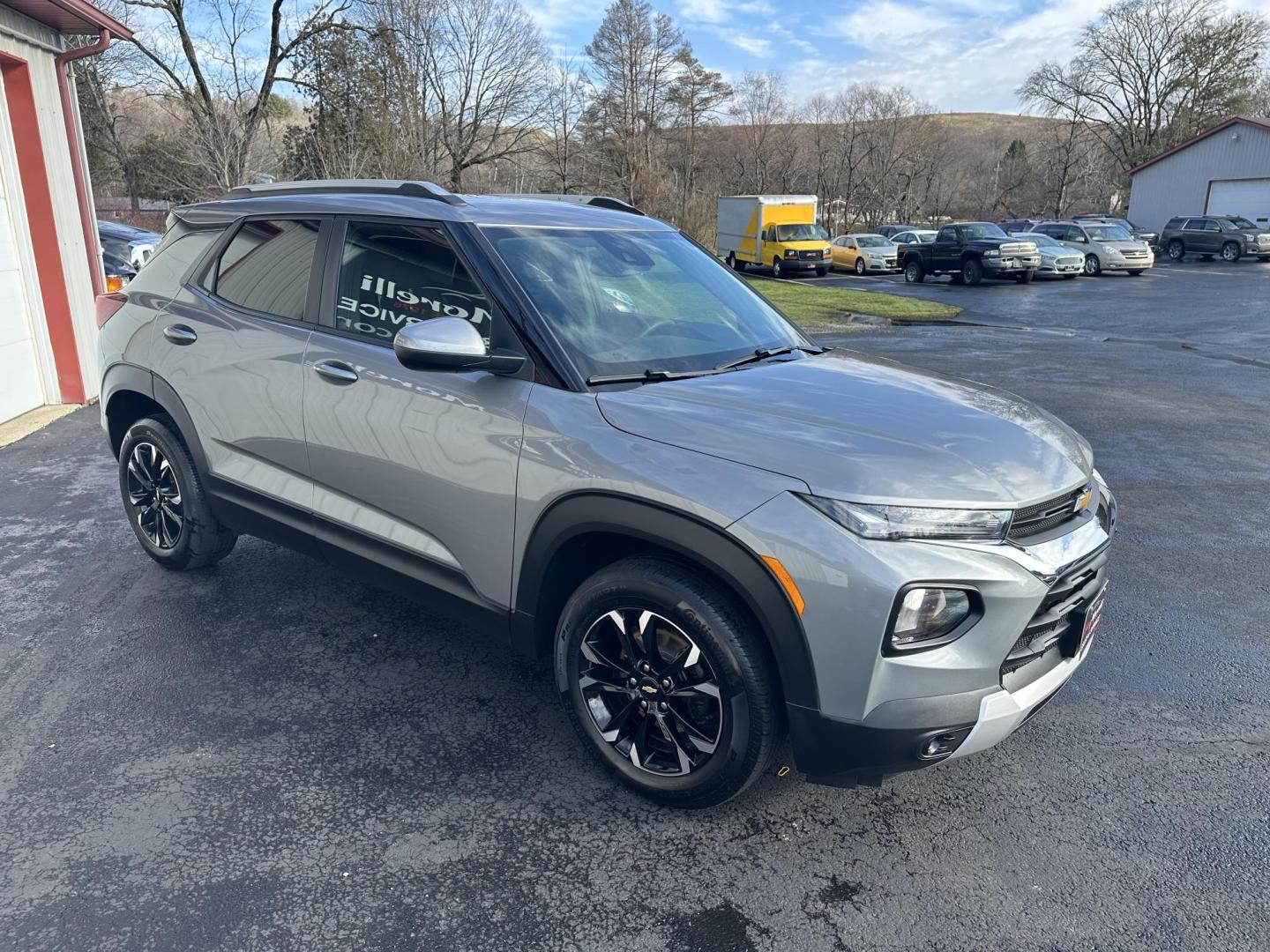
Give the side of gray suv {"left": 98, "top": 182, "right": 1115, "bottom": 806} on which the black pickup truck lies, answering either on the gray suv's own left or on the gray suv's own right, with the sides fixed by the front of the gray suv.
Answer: on the gray suv's own left

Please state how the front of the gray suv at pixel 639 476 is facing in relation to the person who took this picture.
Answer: facing the viewer and to the right of the viewer

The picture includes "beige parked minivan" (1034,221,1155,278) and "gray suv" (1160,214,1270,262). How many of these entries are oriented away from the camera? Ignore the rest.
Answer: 0

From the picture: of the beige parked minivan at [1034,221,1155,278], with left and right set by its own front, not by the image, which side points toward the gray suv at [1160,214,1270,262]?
left

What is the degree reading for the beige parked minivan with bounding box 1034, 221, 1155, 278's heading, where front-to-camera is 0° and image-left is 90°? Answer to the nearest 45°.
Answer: approximately 315°

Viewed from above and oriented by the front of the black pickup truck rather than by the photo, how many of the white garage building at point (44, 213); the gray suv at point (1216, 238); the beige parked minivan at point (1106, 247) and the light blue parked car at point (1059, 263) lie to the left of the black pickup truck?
3

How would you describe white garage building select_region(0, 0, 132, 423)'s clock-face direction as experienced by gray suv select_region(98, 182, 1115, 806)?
The white garage building is roughly at 6 o'clock from the gray suv.

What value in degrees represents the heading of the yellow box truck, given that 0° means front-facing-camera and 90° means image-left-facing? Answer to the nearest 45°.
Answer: approximately 315°

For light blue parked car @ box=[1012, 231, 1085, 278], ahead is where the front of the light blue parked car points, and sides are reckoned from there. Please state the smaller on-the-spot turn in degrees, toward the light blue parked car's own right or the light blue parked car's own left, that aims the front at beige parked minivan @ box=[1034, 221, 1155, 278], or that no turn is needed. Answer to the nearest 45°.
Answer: approximately 90° to the light blue parked car's own left

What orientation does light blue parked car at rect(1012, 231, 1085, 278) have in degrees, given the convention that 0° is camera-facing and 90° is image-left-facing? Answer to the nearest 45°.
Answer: approximately 315°
